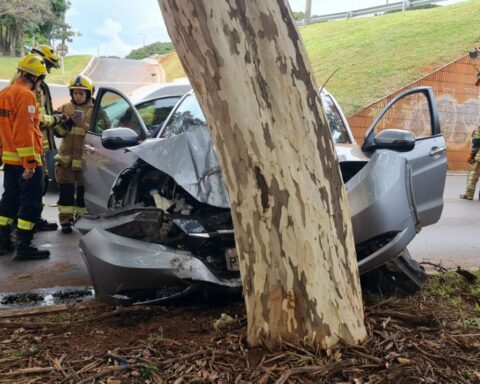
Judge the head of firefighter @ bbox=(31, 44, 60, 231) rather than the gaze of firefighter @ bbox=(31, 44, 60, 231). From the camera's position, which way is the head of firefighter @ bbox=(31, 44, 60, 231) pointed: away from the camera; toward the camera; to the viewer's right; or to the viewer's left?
to the viewer's right

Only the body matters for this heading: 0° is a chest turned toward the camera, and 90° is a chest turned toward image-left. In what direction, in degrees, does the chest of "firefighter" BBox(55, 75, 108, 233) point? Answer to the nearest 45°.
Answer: approximately 0°

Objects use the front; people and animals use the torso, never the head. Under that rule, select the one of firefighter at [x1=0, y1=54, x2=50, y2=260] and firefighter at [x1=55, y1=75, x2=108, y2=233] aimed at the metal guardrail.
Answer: firefighter at [x1=0, y1=54, x2=50, y2=260]

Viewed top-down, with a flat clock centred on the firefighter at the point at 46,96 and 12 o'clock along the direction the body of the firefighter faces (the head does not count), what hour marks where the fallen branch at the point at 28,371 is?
The fallen branch is roughly at 3 o'clock from the firefighter.

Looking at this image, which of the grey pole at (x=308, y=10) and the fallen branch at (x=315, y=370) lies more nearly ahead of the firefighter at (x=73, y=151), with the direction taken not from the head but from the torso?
the fallen branch

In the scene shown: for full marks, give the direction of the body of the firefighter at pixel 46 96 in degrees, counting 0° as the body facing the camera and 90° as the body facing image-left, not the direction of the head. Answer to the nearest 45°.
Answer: approximately 270°

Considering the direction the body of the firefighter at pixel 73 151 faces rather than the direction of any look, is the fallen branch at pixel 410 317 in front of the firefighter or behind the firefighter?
in front
